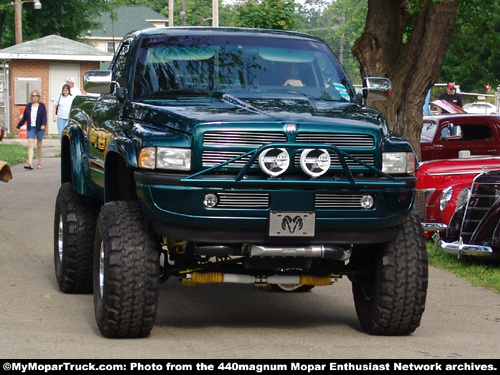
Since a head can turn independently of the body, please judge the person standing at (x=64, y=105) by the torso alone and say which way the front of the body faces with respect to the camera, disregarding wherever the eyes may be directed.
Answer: toward the camera

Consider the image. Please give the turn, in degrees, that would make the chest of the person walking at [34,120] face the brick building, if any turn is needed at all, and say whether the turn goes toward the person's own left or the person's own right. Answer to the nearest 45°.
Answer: approximately 180°

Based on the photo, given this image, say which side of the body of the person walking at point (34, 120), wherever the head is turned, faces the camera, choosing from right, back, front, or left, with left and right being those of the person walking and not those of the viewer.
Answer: front

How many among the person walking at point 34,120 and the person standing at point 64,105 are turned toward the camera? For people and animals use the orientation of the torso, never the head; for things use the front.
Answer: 2

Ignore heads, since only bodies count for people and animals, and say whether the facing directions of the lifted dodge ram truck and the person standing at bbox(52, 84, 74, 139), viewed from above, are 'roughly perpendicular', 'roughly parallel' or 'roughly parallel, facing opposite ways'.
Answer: roughly parallel

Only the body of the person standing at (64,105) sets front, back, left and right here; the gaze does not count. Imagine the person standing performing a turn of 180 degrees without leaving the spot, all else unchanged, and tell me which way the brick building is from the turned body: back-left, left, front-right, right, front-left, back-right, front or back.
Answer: front

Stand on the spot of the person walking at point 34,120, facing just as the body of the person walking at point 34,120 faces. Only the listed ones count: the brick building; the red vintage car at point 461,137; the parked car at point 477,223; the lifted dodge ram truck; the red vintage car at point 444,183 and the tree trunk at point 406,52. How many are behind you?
1

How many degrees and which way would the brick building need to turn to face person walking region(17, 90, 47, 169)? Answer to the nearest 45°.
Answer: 0° — it already faces them

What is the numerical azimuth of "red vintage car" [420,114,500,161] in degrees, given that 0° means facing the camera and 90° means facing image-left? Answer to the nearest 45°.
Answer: approximately 45°

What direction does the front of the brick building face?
toward the camera

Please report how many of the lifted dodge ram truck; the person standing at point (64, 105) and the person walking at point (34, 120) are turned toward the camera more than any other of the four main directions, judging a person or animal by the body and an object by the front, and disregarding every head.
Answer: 3

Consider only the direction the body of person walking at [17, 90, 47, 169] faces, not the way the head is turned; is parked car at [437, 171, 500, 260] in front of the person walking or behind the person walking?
in front
